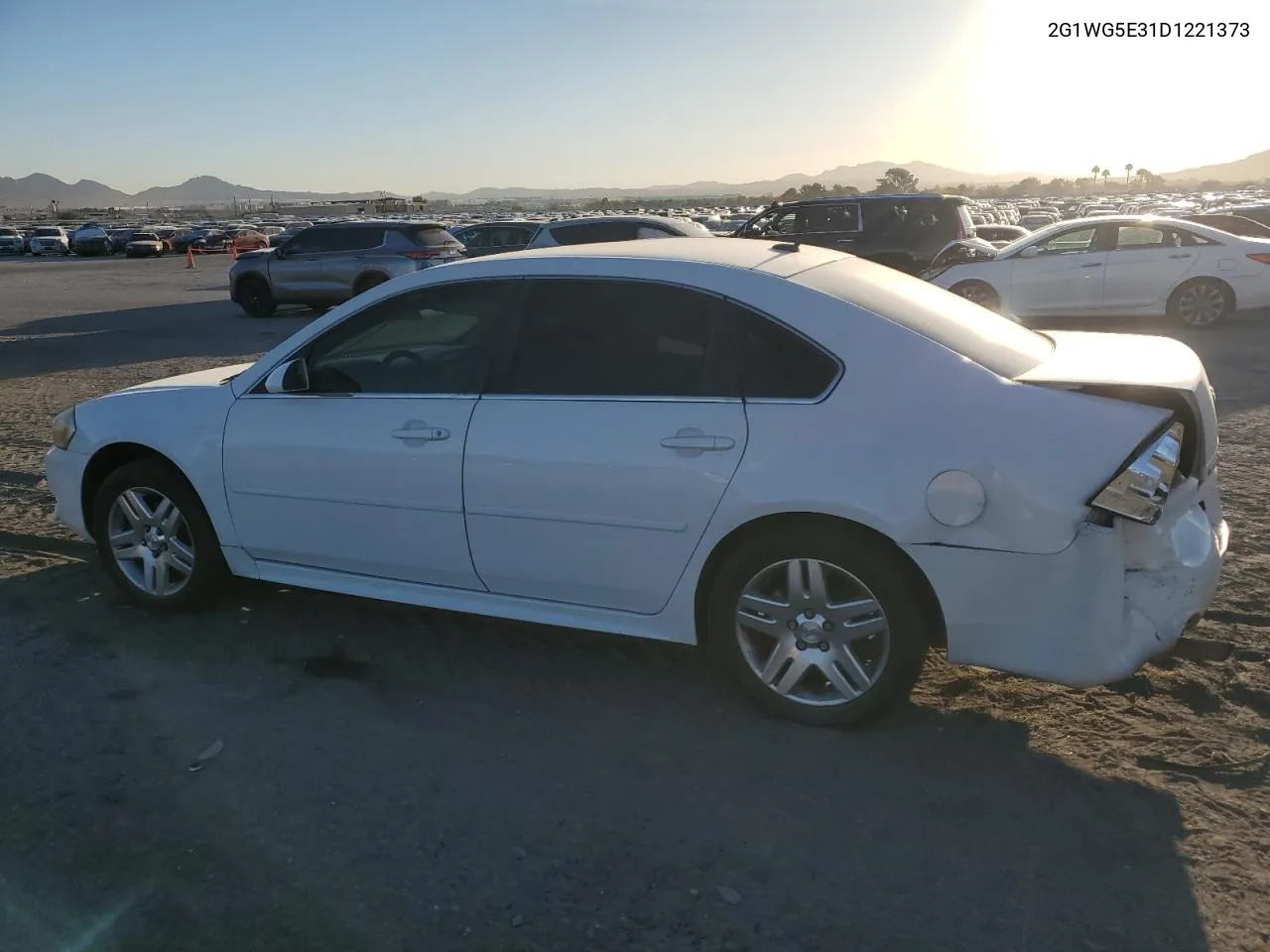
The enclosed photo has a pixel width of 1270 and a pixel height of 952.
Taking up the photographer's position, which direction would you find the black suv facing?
facing to the left of the viewer

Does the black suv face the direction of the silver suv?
yes

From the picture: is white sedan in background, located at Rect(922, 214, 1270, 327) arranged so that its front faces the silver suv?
yes

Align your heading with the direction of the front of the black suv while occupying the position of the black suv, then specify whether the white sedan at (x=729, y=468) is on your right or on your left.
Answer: on your left

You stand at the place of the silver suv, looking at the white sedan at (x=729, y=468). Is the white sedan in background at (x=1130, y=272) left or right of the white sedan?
left

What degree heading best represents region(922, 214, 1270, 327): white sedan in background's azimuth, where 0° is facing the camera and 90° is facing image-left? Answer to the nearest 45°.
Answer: approximately 90°

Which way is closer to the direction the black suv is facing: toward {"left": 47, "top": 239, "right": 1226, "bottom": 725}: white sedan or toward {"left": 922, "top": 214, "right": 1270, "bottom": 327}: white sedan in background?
the white sedan
